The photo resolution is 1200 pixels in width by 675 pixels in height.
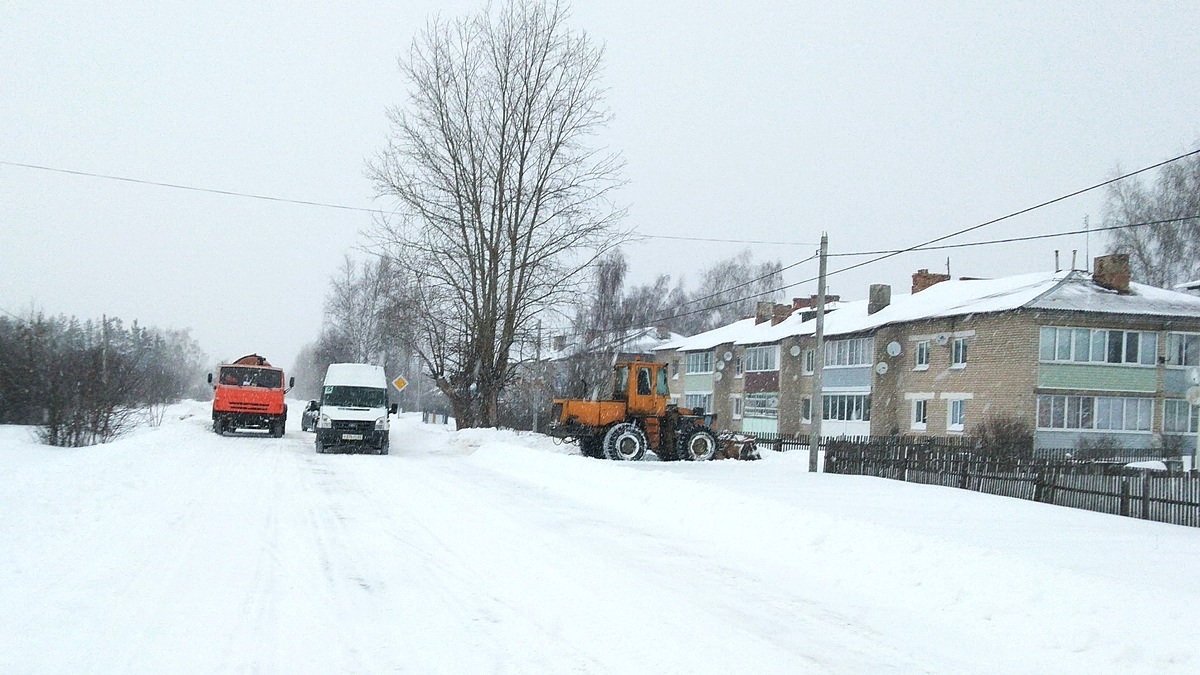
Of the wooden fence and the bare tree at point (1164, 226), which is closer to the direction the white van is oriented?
the wooden fence

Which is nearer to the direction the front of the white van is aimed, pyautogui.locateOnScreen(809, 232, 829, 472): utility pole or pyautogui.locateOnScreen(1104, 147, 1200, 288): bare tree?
the utility pole

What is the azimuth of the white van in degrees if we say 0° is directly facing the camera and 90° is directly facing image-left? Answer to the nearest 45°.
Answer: approximately 0°

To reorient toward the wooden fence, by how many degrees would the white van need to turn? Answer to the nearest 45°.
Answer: approximately 45° to its left

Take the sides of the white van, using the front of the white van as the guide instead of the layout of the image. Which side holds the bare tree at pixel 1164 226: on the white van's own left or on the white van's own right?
on the white van's own left

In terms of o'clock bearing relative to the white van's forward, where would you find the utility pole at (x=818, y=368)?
The utility pole is roughly at 10 o'clock from the white van.

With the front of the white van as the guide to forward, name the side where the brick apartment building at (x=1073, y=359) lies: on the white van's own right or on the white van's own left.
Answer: on the white van's own left

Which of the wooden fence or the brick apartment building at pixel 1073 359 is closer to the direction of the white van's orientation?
the wooden fence

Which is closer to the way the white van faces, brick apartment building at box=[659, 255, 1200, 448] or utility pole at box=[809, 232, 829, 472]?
the utility pole

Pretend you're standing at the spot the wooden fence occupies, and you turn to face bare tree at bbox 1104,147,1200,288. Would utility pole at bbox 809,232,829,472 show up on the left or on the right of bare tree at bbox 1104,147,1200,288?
left
